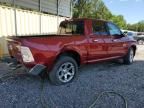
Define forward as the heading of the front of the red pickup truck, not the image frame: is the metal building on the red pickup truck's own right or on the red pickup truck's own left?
on the red pickup truck's own left

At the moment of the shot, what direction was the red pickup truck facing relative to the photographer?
facing away from the viewer and to the right of the viewer
